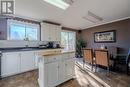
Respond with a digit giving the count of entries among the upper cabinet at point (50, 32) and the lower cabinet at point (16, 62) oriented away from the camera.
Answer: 0

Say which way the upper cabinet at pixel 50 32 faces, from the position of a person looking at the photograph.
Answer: facing the viewer and to the right of the viewer

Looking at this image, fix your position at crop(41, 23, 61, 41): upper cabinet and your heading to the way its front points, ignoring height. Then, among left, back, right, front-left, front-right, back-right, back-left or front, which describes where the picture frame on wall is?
front-left

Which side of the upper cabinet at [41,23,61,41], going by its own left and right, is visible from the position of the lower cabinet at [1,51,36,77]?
right

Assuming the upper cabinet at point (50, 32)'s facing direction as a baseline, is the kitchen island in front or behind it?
in front

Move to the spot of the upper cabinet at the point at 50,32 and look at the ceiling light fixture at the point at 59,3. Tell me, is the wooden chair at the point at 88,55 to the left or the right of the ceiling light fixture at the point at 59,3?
left

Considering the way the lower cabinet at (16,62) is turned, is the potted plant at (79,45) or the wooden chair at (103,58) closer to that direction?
the wooden chair

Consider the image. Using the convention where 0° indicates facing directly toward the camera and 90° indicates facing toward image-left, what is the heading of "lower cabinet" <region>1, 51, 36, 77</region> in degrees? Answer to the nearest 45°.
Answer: approximately 315°

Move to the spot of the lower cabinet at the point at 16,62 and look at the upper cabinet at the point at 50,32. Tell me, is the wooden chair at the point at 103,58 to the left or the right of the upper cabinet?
right

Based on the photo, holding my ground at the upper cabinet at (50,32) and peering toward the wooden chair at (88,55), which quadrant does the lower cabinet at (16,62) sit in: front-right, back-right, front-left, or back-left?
back-right
